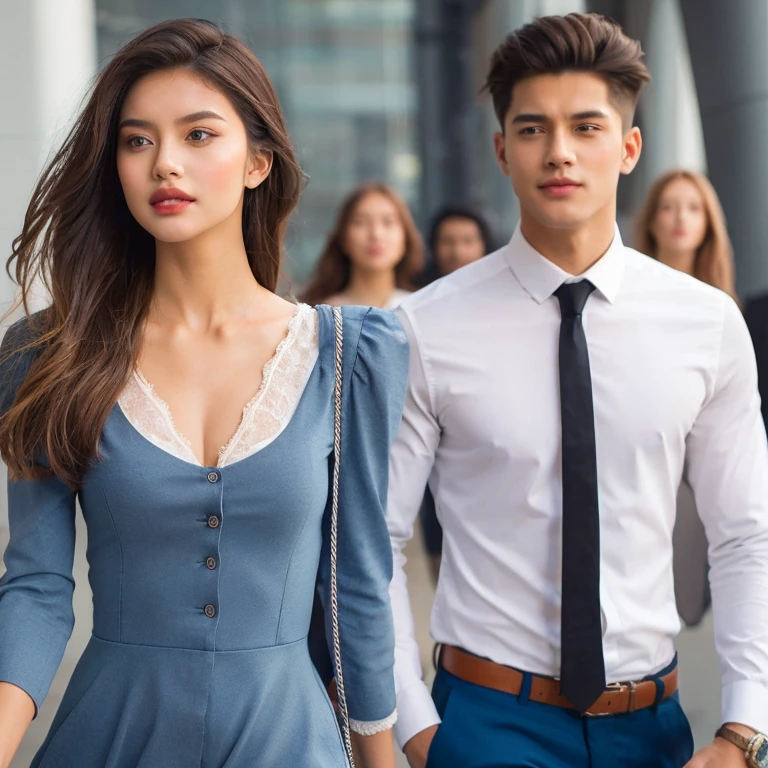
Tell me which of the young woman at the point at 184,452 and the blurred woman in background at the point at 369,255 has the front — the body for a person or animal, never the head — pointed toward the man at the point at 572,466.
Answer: the blurred woman in background

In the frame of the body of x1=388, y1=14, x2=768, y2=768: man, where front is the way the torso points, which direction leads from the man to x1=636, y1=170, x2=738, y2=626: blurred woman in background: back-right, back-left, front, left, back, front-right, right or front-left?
back

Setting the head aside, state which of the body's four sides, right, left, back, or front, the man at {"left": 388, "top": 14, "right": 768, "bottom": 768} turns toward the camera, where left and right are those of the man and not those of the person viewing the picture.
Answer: front

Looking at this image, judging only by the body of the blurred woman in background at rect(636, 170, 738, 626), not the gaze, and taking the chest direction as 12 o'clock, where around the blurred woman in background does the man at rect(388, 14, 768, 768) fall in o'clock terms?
The man is roughly at 12 o'clock from the blurred woman in background.

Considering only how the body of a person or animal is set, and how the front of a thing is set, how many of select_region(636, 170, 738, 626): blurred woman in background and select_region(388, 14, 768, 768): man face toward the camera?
2

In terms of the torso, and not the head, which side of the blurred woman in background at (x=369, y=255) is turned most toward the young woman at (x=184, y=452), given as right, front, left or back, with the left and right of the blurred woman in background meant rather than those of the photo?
front

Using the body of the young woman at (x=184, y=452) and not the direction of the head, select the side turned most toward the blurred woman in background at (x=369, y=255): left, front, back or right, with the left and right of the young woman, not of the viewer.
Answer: back

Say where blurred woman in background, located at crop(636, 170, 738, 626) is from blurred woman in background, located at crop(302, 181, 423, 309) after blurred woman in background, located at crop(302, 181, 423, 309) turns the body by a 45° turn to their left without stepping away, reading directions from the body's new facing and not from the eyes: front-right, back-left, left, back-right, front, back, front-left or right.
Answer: front

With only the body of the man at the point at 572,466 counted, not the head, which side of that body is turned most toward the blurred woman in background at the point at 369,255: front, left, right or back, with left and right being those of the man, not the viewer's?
back

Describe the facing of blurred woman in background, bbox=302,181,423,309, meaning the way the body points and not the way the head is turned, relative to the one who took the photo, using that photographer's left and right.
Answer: facing the viewer

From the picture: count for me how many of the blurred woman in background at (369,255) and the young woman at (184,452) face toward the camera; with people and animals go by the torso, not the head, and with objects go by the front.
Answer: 2

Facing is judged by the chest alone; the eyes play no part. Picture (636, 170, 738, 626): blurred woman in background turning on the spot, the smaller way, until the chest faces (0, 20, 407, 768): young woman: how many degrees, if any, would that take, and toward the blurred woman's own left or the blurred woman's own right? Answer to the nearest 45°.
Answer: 0° — they already face them

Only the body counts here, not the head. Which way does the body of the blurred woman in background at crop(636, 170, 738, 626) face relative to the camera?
toward the camera

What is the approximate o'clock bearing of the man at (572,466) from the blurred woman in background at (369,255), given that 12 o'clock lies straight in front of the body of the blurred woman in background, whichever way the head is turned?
The man is roughly at 12 o'clock from the blurred woman in background.
